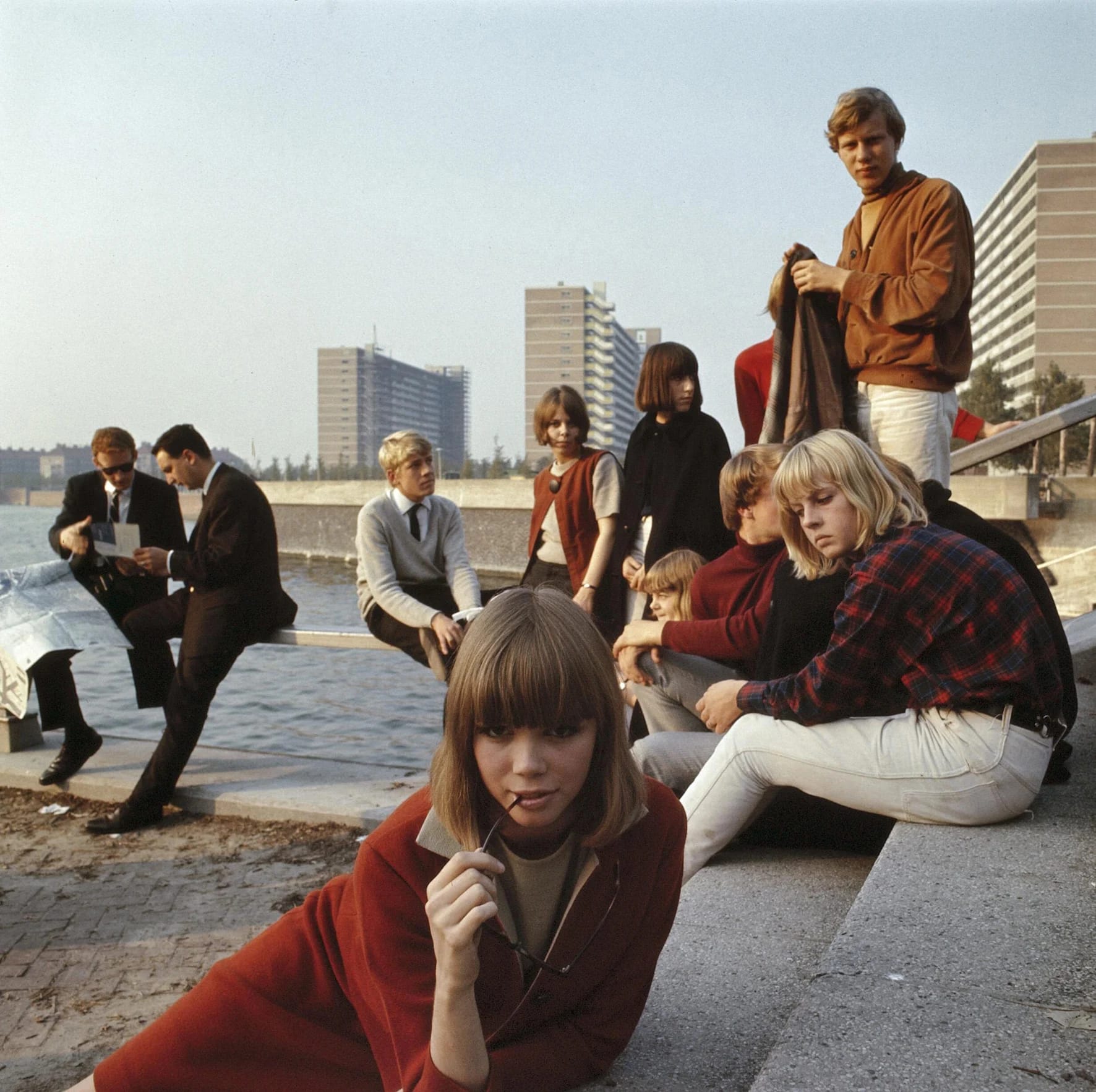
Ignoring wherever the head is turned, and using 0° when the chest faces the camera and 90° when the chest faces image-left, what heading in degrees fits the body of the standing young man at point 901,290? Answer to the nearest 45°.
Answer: approximately 45°

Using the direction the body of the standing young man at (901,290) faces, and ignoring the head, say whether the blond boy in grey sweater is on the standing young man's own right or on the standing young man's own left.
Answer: on the standing young man's own right

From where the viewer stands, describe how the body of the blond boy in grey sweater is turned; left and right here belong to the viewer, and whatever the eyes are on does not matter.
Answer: facing the viewer and to the right of the viewer

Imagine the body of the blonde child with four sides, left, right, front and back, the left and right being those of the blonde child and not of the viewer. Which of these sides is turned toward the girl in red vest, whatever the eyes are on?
right

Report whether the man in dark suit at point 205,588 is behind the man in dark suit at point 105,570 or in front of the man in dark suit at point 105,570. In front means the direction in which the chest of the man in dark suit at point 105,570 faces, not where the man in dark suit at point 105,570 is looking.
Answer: in front

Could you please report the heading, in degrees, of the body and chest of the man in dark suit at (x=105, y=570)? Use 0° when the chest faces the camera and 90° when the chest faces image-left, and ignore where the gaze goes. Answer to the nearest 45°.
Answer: approximately 0°

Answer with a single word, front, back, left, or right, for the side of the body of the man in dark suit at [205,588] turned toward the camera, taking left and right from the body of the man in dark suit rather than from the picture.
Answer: left

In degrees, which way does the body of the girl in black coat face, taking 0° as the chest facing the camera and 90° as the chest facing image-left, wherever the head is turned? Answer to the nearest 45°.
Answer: approximately 45°

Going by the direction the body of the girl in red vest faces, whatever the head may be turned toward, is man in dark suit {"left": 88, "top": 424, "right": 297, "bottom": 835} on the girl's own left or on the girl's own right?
on the girl's own right

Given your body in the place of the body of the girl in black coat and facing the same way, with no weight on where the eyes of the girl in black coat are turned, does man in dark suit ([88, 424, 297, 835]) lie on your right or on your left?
on your right

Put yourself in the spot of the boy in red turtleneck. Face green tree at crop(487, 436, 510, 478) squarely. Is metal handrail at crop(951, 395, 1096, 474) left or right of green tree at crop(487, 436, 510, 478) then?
right
